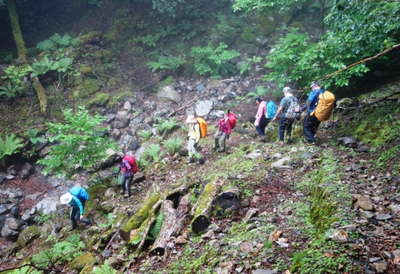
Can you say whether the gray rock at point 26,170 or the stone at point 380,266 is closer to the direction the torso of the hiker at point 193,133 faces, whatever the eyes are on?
the gray rock

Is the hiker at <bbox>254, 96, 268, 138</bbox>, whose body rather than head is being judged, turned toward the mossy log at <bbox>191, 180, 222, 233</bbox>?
no

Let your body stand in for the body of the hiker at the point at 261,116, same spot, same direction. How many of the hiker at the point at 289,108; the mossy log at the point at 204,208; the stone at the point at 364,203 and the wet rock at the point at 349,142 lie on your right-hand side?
0

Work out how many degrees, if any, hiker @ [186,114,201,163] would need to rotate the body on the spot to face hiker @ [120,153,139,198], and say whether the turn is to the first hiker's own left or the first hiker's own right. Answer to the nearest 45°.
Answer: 0° — they already face them

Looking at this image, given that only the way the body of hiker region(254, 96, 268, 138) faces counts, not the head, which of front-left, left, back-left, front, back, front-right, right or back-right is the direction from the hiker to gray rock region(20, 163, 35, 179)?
front

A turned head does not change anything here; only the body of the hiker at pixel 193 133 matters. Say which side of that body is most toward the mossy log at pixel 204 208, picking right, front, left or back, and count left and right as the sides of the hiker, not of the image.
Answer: left

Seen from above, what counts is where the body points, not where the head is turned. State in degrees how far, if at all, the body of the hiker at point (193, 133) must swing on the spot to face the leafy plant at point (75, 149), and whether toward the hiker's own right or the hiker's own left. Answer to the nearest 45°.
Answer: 0° — they already face it

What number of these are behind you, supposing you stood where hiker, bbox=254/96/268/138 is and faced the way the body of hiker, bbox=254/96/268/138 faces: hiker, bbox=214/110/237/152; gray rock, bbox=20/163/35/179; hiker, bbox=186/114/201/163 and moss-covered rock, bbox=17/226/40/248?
0

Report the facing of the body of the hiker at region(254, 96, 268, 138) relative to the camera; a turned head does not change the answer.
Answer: to the viewer's left

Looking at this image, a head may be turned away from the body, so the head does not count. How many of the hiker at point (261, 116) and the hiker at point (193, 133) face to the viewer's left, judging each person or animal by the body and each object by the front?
2

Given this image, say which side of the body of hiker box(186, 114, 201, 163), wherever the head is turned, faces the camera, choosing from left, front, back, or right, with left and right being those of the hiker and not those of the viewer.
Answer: left

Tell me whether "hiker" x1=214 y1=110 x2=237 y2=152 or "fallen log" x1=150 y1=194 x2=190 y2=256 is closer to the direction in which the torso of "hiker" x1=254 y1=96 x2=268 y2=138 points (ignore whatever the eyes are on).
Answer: the hiker

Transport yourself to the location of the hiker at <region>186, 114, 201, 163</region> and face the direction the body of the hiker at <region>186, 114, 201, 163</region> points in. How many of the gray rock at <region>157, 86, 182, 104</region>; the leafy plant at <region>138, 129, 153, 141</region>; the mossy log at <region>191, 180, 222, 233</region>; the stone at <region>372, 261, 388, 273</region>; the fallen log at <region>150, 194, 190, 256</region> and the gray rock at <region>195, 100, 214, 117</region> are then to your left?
3

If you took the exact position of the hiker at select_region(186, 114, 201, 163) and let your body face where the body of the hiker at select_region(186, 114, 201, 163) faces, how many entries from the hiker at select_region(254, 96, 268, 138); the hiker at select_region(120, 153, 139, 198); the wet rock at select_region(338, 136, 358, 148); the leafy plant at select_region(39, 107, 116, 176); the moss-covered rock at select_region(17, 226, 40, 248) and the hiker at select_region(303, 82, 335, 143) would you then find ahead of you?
3

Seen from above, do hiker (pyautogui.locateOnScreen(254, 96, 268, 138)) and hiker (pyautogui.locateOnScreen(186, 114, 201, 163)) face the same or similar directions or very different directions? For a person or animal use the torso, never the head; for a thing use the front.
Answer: same or similar directions
